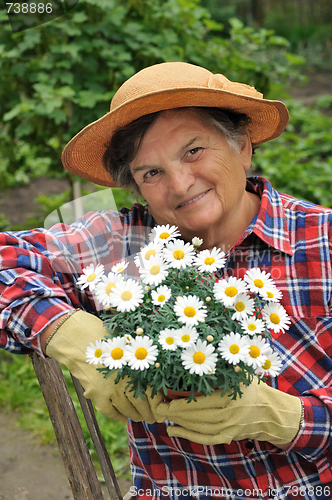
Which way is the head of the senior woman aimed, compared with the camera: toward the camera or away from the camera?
toward the camera

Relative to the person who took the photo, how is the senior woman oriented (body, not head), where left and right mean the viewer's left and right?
facing the viewer
